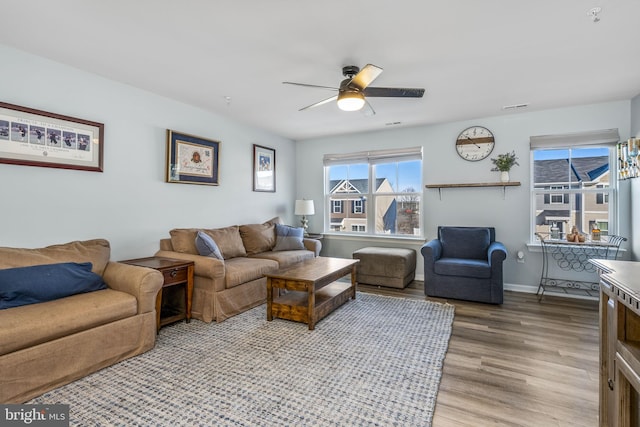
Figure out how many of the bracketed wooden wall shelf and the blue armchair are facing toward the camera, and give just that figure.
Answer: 2

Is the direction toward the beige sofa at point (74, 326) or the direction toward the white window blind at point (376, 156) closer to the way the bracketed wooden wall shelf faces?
the beige sofa

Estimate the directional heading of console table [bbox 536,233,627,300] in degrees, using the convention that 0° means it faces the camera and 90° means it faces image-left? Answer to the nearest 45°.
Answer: approximately 0°

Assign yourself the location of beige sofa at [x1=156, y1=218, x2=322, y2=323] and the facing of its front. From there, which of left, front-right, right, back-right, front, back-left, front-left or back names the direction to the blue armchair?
front-left

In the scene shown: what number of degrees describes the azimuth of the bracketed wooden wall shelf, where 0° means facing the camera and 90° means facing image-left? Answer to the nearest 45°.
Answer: approximately 0°

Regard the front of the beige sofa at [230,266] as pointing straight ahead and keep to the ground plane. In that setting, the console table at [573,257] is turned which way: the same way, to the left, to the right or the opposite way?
to the right
